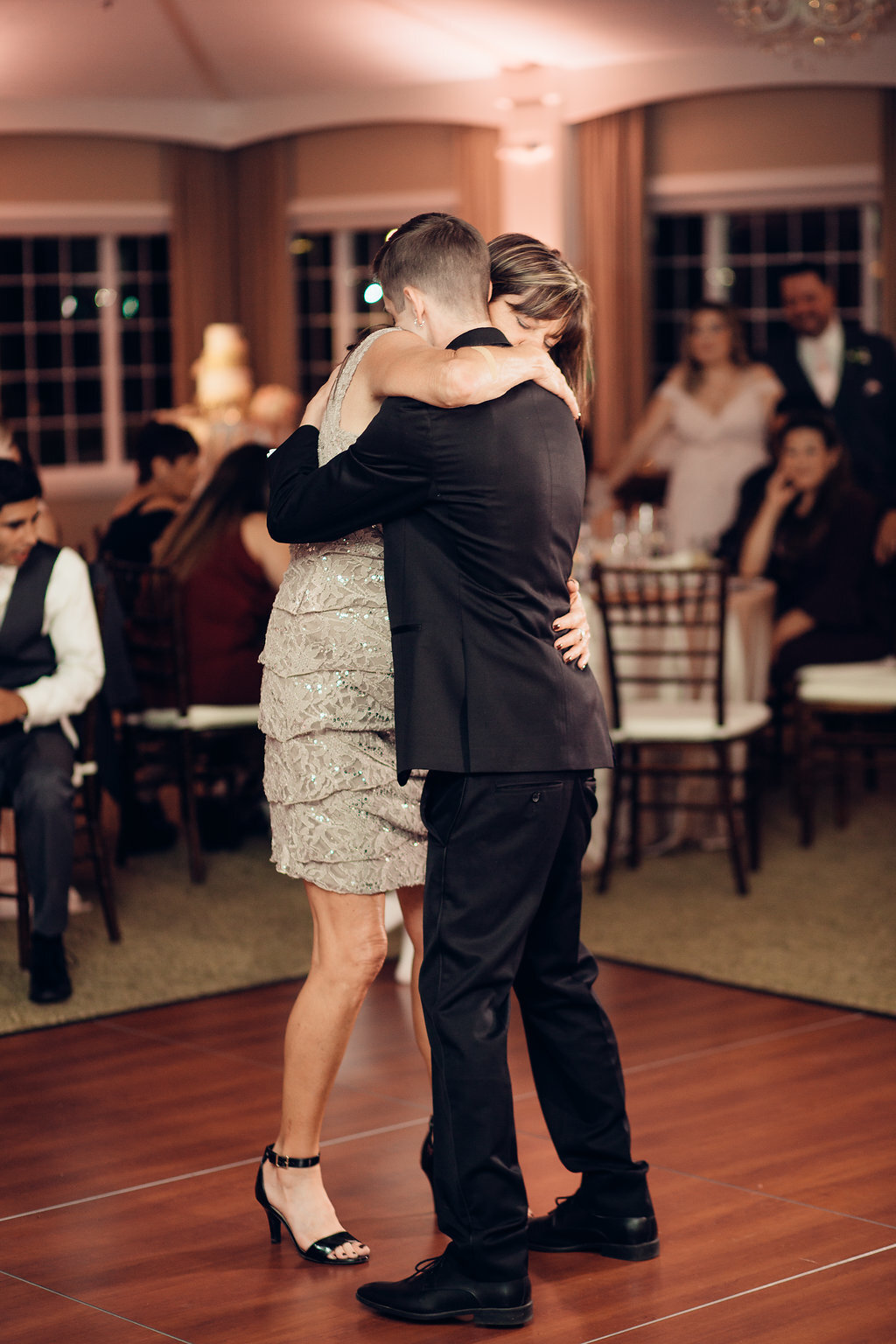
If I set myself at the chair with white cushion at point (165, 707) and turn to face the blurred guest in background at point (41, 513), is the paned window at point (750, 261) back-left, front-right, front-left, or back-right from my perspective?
back-right

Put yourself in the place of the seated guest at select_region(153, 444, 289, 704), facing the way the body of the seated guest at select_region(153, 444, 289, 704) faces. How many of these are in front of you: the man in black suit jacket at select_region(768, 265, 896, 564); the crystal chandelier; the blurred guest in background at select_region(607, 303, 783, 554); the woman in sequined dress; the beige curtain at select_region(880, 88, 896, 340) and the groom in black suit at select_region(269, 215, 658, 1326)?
4

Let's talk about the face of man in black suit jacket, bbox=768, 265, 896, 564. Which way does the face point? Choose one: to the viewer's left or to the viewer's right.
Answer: to the viewer's left

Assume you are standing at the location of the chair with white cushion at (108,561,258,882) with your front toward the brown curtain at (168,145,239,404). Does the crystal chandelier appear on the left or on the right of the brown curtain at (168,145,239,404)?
right

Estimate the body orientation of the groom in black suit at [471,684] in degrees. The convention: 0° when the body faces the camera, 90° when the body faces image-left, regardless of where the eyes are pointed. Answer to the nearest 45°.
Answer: approximately 135°

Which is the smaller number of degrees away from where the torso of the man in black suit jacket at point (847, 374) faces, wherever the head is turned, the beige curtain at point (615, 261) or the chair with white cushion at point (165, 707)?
the chair with white cushion

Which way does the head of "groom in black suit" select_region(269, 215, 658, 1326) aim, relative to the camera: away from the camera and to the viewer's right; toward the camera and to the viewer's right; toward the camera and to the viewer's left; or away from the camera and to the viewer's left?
away from the camera and to the viewer's right

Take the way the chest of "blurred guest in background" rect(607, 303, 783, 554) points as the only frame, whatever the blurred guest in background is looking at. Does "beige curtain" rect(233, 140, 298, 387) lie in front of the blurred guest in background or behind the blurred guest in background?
behind

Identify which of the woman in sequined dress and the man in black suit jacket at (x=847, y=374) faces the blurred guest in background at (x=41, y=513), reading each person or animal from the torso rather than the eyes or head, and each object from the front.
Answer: the man in black suit jacket
